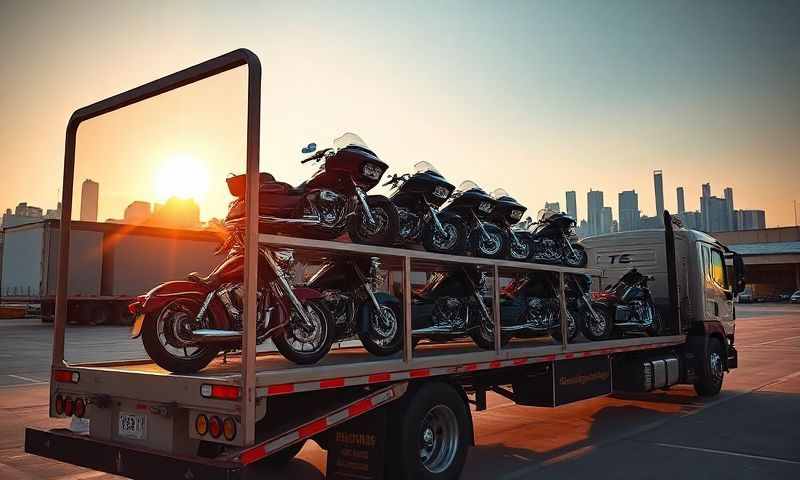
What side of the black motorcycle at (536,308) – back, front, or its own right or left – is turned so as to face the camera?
right

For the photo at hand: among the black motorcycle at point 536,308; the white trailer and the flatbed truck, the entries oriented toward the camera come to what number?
0

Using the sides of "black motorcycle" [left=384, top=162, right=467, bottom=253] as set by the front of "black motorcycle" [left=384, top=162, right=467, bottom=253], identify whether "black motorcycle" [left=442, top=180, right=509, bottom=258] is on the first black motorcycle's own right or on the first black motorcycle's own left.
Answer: on the first black motorcycle's own left

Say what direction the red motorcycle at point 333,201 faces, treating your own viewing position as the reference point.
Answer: facing the viewer and to the right of the viewer

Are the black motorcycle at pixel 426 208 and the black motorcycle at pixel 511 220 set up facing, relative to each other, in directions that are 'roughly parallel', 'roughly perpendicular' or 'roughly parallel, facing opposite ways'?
roughly parallel

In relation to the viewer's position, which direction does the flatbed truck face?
facing away from the viewer and to the right of the viewer

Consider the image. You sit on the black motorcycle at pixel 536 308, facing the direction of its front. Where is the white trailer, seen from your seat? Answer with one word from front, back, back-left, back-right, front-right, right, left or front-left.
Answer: back-left
